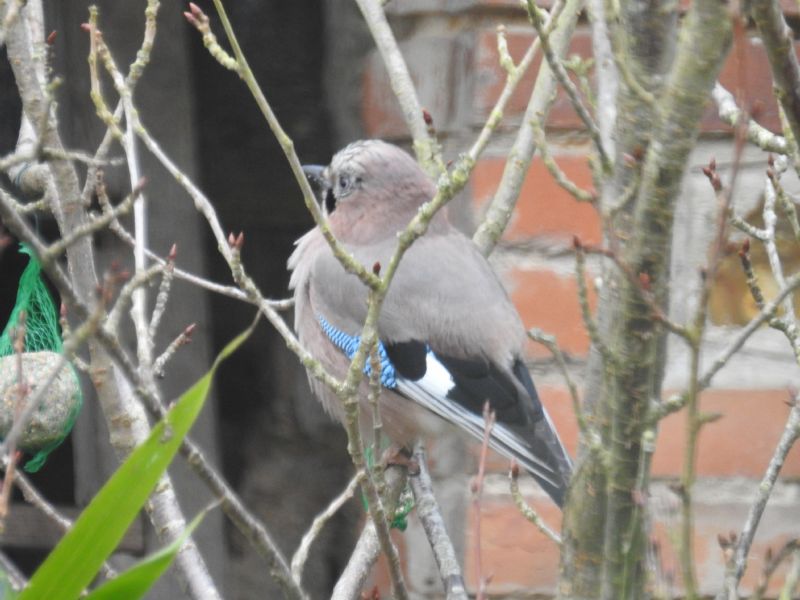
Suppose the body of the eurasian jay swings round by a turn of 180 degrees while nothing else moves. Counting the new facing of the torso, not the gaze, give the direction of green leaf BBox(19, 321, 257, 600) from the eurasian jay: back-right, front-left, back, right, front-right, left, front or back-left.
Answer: right

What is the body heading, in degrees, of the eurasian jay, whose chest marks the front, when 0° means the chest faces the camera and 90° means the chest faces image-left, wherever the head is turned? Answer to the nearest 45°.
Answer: approximately 90°
